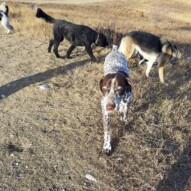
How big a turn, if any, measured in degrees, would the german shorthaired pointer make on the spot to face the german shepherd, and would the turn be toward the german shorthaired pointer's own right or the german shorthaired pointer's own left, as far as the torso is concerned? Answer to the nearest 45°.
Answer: approximately 180°

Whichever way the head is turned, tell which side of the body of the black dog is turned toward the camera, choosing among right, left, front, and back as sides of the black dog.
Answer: right

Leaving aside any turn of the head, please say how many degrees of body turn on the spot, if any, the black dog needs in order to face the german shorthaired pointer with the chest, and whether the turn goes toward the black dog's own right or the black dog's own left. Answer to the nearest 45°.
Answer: approximately 90° to the black dog's own right

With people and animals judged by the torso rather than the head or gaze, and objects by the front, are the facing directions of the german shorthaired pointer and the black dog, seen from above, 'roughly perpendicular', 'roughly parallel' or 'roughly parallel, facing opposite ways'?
roughly perpendicular

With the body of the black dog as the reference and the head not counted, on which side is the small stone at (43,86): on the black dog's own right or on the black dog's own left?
on the black dog's own right

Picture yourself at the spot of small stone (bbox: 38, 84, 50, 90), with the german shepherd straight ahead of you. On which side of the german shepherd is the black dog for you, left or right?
left
